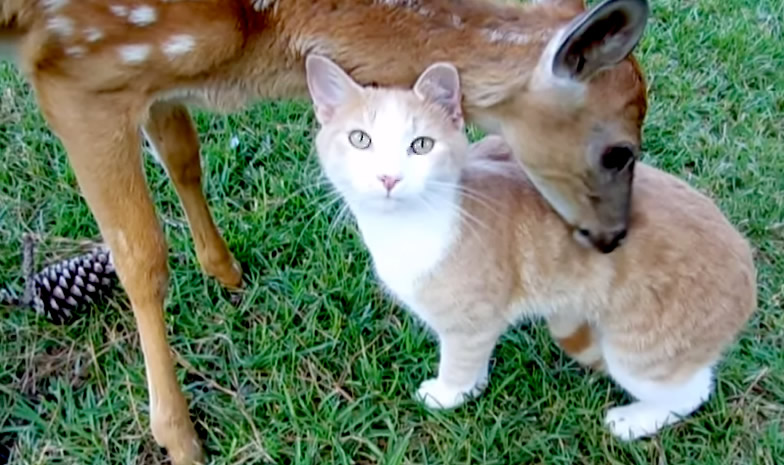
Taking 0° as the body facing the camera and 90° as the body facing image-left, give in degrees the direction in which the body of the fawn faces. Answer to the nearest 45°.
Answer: approximately 270°

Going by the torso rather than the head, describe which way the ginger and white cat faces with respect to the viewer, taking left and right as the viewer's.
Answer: facing to the left of the viewer

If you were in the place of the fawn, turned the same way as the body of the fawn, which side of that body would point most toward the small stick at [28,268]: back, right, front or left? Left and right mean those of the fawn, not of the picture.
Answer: back

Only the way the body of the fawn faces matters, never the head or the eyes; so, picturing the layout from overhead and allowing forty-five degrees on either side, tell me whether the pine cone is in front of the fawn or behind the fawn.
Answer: behind

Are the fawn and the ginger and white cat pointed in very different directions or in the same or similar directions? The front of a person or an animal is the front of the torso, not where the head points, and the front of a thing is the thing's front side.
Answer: very different directions
